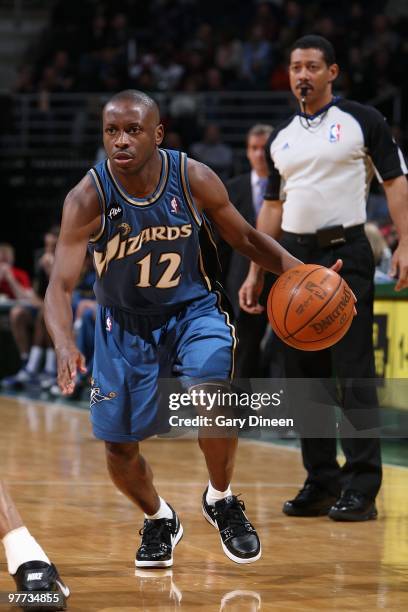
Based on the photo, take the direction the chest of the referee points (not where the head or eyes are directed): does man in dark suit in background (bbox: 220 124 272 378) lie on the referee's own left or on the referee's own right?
on the referee's own right

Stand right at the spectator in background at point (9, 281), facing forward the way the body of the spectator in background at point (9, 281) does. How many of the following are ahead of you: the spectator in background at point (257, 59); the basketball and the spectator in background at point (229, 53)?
1

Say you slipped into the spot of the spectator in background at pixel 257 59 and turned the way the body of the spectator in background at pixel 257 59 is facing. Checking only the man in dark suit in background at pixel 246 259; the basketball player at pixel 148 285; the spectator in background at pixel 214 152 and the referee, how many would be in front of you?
4

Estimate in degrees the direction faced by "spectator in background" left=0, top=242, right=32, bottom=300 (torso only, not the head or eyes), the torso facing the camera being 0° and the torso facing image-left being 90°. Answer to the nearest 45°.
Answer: approximately 0°

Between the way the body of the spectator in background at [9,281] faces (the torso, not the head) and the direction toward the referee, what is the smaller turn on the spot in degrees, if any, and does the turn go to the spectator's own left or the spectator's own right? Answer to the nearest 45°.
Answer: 0° — they already face them

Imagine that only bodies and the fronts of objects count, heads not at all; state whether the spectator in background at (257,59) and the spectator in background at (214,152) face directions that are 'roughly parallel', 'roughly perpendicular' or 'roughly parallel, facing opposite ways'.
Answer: roughly parallel

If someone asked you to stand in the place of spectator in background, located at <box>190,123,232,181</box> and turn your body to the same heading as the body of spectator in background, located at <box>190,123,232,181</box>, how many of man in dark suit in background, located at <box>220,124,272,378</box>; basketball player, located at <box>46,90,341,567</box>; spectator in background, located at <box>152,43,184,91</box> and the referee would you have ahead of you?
3

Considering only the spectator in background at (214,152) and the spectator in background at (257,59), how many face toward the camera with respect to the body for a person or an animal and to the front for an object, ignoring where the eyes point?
2

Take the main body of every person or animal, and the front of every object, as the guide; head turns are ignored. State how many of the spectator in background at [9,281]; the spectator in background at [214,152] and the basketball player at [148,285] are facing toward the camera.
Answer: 3

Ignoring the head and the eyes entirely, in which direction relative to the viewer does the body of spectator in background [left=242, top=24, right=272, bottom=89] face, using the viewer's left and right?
facing the viewer

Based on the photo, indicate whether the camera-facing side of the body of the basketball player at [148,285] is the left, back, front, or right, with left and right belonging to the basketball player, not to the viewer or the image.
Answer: front

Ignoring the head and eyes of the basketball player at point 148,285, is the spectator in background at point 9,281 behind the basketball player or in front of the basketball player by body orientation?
behind

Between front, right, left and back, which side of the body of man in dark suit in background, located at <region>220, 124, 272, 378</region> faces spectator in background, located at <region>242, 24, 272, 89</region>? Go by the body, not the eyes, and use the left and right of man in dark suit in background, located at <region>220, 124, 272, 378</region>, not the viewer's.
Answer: back

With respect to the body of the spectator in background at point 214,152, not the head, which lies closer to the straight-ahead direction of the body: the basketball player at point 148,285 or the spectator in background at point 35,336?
the basketball player
